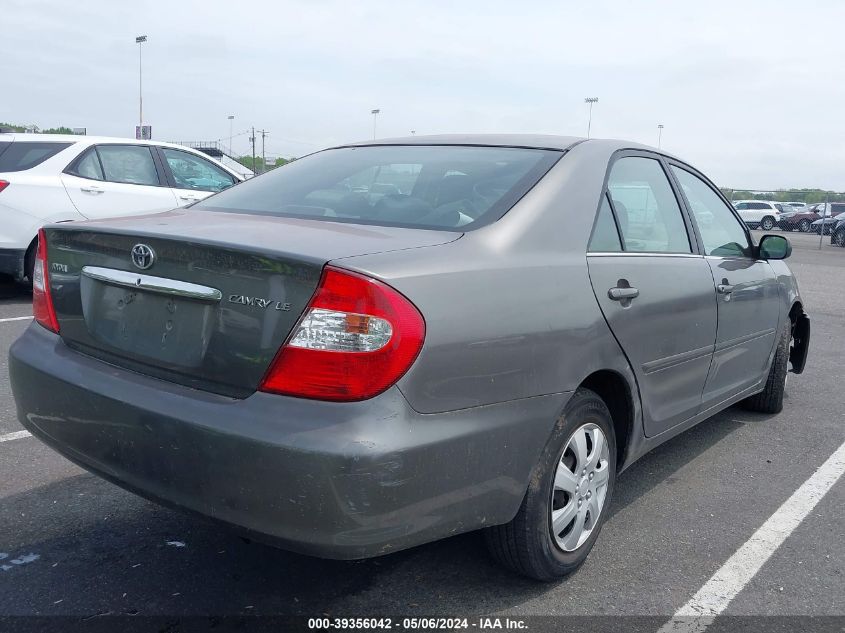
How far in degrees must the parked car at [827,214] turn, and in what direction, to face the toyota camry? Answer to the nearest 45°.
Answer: approximately 45° to its left

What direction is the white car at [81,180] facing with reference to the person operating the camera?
facing away from the viewer and to the right of the viewer

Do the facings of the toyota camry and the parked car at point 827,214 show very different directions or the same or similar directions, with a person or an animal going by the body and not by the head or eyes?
very different directions

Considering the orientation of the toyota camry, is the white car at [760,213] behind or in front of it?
in front

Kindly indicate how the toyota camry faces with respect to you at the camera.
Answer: facing away from the viewer and to the right of the viewer

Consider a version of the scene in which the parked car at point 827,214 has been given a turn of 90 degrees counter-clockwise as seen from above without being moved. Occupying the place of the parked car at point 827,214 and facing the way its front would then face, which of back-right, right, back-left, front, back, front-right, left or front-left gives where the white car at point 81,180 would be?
front-right

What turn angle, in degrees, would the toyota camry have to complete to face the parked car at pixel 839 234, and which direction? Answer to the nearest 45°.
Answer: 0° — it already faces it
